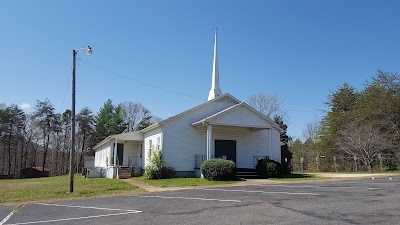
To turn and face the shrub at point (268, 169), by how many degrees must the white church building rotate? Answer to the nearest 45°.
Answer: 0° — it already faces it

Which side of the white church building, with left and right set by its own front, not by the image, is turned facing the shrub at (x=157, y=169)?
right

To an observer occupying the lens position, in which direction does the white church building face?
facing the viewer and to the right of the viewer

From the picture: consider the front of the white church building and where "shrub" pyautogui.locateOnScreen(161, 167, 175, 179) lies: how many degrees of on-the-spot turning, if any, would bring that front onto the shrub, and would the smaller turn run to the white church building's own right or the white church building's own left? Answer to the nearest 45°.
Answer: approximately 90° to the white church building's own right

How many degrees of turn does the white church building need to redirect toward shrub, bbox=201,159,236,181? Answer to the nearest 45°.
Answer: approximately 45° to its right
